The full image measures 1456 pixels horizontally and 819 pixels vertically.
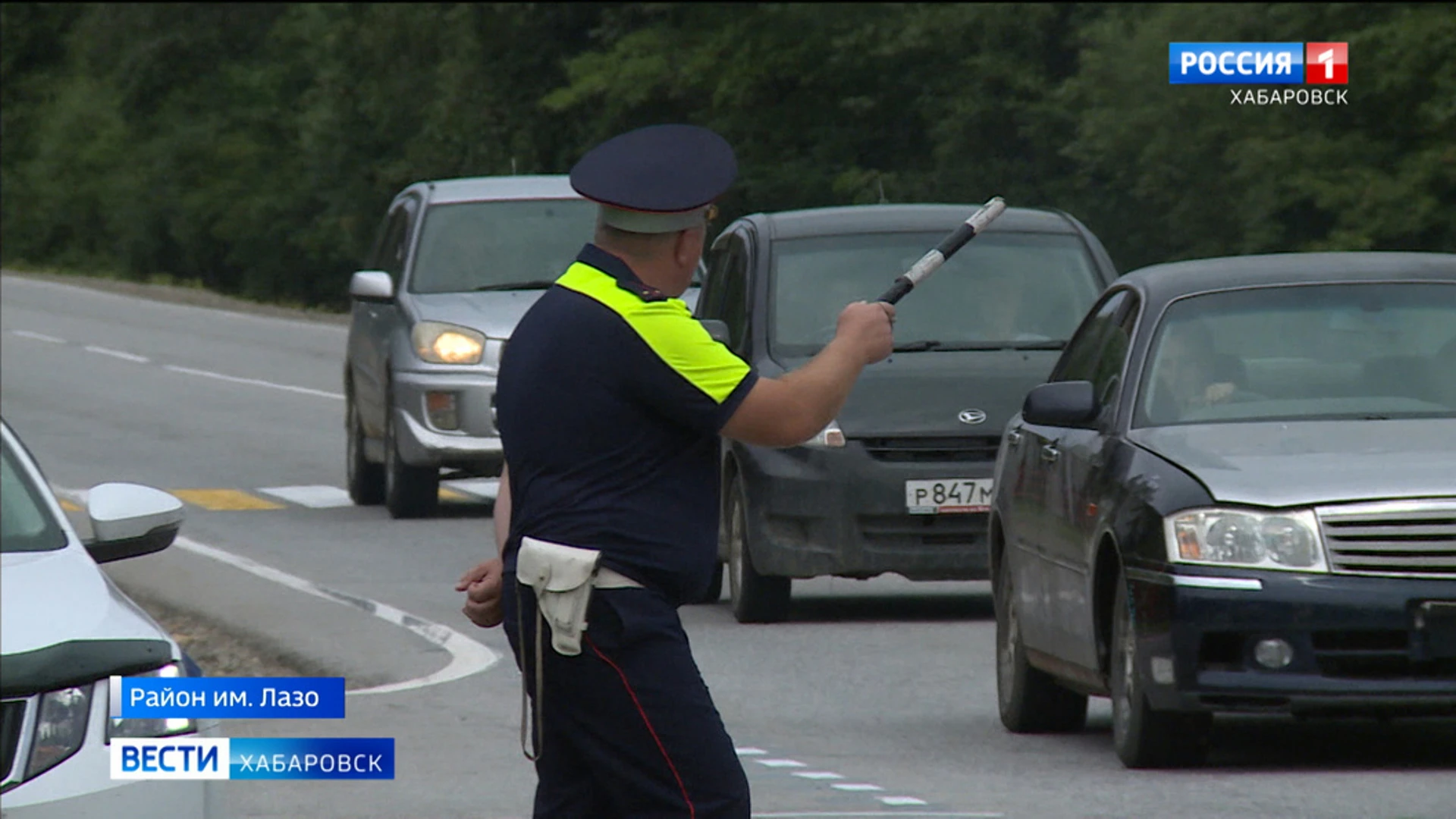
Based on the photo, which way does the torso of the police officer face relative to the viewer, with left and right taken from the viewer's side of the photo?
facing away from the viewer and to the right of the viewer

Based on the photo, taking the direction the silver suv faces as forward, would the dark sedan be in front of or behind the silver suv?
in front

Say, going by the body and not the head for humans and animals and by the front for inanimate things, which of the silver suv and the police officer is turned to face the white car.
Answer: the silver suv

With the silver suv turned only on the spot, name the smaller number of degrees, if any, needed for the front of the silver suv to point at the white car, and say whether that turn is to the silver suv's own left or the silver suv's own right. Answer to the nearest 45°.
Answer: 0° — it already faces it

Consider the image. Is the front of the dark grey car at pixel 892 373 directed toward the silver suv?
no

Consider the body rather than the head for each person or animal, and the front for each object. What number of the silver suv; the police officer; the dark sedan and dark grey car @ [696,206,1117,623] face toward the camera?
3

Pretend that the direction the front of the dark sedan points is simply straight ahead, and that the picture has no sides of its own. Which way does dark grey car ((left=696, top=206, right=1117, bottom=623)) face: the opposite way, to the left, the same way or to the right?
the same way

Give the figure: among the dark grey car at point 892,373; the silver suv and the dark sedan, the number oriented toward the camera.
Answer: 3

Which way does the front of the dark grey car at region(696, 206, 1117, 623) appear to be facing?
toward the camera

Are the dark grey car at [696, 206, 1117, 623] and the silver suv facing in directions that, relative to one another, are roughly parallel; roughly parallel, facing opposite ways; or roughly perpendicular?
roughly parallel

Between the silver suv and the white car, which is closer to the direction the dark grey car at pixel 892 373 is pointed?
the white car

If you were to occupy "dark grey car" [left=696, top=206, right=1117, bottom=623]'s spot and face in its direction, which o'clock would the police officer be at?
The police officer is roughly at 12 o'clock from the dark grey car.

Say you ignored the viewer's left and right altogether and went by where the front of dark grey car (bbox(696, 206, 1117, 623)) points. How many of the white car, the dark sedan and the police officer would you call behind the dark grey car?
0

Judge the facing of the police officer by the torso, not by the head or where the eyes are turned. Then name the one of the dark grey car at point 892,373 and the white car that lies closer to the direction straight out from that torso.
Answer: the dark grey car

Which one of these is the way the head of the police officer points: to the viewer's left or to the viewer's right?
to the viewer's right

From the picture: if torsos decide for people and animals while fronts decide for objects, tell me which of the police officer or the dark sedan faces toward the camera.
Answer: the dark sedan
